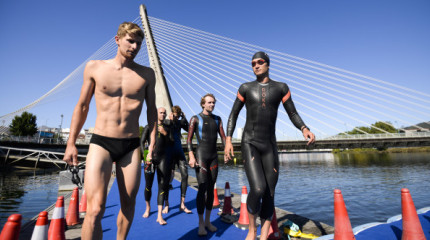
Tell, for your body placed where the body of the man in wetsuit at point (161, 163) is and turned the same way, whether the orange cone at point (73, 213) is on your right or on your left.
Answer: on your right

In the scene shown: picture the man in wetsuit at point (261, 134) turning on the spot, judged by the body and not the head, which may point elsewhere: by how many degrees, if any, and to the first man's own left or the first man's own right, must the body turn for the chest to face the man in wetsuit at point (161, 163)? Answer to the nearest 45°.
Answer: approximately 135° to the first man's own right

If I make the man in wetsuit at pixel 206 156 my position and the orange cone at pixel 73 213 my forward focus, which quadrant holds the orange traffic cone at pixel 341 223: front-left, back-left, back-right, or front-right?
back-left

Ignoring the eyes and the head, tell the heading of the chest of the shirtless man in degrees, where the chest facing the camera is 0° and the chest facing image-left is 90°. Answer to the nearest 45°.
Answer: approximately 0°

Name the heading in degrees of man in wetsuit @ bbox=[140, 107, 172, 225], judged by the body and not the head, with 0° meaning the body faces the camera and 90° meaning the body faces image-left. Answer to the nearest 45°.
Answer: approximately 0°

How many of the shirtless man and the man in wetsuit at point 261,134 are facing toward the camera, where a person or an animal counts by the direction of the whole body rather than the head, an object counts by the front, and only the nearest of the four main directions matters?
2
